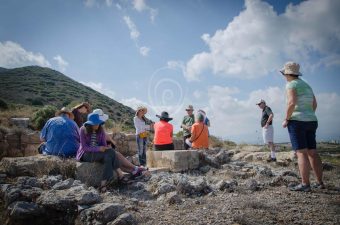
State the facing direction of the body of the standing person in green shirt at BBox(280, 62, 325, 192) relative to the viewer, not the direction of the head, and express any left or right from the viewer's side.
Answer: facing away from the viewer and to the left of the viewer

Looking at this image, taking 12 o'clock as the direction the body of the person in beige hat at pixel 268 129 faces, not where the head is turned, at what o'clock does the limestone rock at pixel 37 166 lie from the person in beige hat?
The limestone rock is roughly at 10 o'clock from the person in beige hat.

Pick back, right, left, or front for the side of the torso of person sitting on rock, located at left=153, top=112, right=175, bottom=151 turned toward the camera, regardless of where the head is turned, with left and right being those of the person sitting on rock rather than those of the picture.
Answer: back

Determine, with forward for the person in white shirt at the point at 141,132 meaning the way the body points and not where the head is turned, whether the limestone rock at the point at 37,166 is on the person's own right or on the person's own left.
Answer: on the person's own right

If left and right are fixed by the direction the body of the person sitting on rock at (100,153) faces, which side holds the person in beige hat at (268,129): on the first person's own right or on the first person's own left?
on the first person's own left

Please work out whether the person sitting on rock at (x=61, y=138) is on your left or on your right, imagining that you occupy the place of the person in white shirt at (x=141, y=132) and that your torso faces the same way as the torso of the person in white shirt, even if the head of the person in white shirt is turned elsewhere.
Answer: on your right

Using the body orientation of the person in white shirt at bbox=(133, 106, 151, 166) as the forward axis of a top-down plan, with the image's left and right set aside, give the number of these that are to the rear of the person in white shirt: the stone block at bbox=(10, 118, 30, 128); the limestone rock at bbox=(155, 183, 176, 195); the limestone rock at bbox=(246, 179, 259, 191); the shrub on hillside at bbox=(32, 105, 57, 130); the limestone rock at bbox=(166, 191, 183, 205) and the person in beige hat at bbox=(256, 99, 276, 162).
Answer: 2

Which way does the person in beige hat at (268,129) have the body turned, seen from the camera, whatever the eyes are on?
to the viewer's left

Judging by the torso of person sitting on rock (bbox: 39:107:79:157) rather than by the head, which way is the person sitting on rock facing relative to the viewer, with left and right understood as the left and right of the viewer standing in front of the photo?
facing away from the viewer

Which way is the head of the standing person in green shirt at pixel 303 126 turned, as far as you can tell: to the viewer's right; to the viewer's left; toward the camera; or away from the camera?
to the viewer's left
